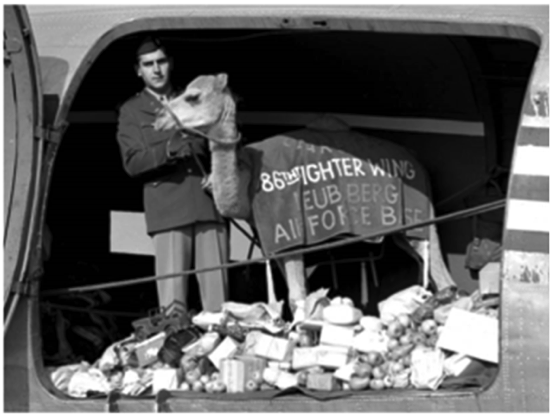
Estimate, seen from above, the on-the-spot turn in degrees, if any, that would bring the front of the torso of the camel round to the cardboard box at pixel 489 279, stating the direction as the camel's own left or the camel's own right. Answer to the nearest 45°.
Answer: approximately 180°

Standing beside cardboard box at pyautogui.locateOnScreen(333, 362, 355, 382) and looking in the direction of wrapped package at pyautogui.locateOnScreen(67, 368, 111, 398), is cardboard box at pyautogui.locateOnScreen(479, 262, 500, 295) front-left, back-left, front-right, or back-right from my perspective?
back-right

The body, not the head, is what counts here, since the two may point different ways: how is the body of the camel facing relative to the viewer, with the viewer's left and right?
facing to the left of the viewer
